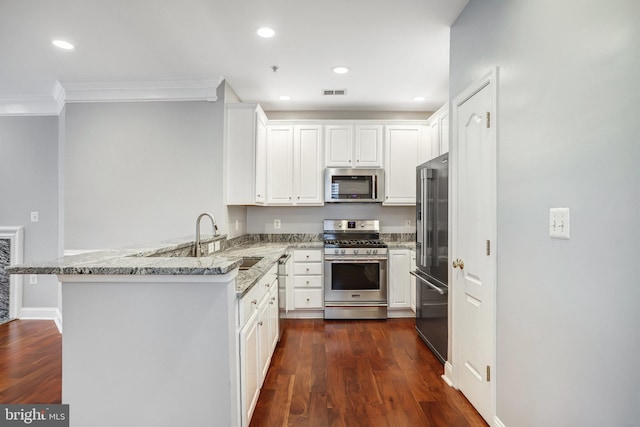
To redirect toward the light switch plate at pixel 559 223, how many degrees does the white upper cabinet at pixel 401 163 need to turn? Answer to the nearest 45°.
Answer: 0° — it already faces it

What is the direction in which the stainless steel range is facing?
toward the camera

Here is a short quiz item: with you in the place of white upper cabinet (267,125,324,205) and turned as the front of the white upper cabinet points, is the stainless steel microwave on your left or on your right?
on your left

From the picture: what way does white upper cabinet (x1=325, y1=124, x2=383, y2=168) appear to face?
toward the camera

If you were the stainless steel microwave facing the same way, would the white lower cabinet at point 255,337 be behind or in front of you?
in front

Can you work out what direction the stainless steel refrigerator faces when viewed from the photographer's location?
facing to the left of the viewer

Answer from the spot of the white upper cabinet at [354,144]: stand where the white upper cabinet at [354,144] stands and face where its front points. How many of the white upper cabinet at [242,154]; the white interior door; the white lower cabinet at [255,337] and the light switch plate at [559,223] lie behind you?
0

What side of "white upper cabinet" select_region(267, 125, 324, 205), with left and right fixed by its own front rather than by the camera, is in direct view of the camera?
front

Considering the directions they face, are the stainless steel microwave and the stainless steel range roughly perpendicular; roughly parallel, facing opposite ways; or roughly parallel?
roughly parallel

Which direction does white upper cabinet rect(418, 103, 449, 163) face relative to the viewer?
to the viewer's left

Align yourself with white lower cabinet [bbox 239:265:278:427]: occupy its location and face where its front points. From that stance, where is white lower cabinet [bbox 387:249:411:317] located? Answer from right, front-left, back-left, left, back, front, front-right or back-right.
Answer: front-left

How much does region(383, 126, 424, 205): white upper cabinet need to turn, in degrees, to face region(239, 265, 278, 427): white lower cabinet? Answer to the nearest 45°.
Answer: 0° — it already faces it

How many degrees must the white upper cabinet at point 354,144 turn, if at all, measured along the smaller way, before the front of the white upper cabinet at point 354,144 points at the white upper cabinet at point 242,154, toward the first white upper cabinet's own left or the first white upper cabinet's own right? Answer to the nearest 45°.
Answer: approximately 45° to the first white upper cabinet's own right

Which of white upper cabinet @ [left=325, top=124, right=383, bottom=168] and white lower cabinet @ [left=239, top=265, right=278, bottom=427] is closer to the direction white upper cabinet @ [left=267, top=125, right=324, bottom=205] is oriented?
the white lower cabinet

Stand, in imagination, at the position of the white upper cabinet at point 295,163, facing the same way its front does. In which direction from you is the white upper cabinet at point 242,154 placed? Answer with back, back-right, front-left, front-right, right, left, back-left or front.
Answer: front-right

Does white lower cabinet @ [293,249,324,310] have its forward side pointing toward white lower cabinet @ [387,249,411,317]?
no

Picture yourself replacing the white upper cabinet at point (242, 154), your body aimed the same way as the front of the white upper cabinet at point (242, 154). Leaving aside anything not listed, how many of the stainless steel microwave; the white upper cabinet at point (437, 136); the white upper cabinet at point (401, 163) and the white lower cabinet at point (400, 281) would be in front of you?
4

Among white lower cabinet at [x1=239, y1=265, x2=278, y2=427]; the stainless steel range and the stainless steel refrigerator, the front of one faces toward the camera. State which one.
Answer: the stainless steel range
